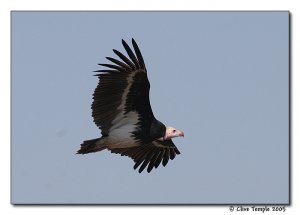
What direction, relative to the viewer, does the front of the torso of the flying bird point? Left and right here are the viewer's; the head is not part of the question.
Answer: facing to the right of the viewer
